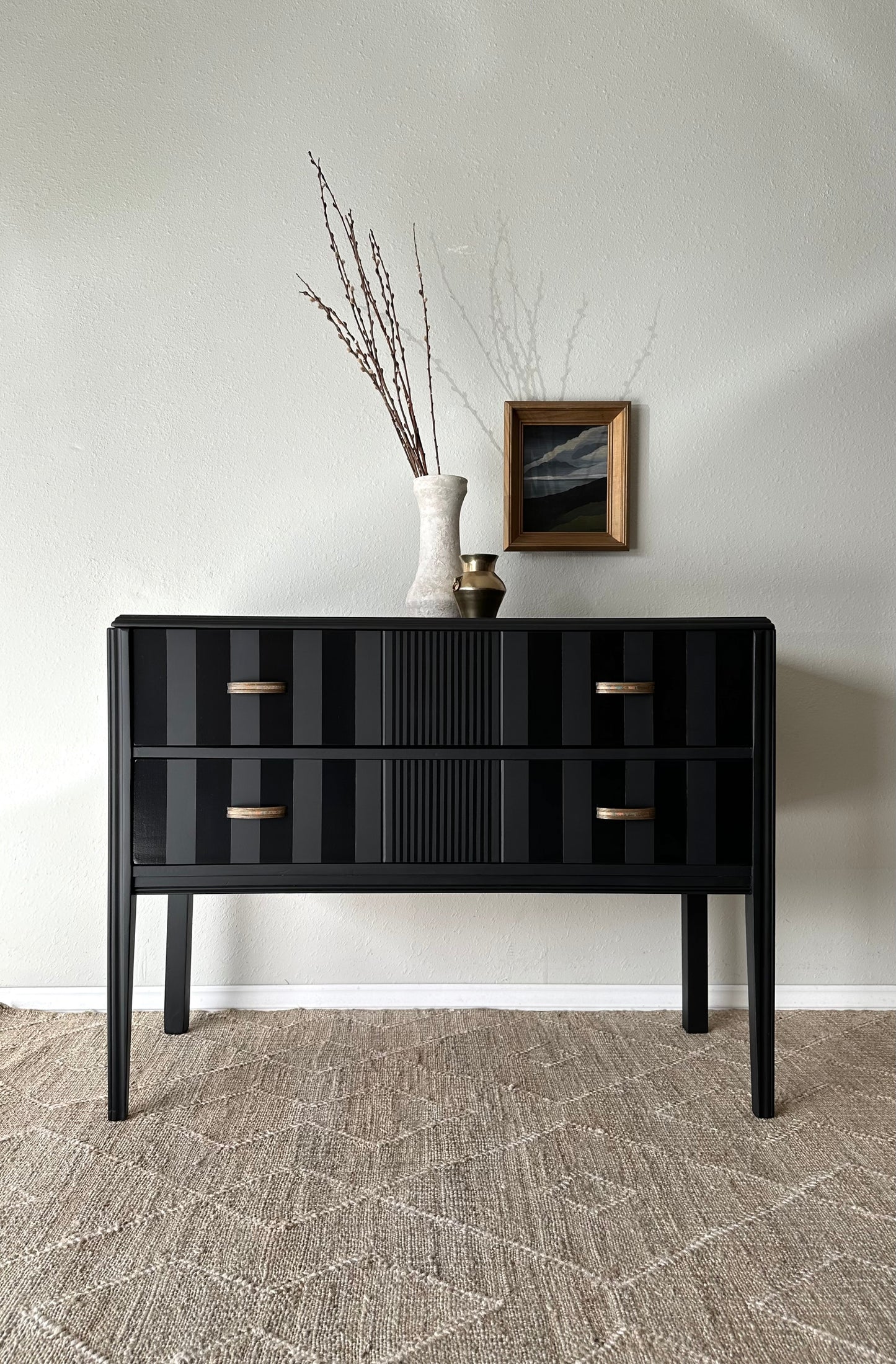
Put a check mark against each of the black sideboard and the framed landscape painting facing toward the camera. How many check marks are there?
2

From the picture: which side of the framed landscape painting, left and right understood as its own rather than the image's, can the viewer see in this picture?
front

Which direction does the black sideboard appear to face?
toward the camera
